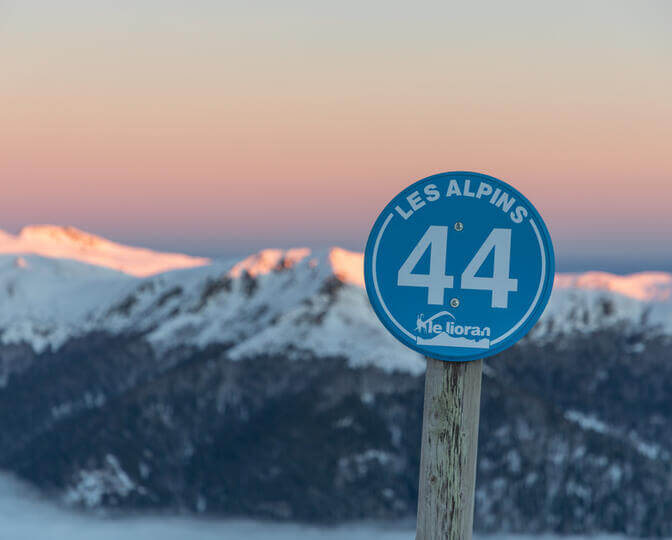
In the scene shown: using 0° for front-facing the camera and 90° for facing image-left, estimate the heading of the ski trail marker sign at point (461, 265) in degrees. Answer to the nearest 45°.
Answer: approximately 0°
